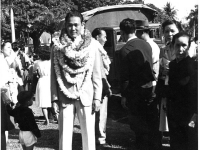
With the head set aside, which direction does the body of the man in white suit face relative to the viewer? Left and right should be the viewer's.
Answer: facing the viewer

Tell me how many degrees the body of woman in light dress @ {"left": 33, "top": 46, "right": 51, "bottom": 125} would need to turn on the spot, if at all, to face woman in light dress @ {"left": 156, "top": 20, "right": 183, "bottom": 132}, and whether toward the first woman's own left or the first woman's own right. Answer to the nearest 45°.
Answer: approximately 135° to the first woman's own right

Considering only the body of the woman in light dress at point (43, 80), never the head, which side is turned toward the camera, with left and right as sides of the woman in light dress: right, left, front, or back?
back

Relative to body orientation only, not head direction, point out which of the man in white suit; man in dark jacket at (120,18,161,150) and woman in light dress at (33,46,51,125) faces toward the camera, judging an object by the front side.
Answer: the man in white suit

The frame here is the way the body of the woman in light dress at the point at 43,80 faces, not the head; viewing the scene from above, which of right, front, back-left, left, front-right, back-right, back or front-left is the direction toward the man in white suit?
back

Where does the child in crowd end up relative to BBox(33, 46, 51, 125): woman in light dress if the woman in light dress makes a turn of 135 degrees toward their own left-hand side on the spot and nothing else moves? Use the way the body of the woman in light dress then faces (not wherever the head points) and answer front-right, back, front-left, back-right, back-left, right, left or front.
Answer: front-left

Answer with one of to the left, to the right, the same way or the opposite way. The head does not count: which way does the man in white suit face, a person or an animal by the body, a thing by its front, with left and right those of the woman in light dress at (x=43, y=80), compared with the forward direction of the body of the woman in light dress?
the opposite way

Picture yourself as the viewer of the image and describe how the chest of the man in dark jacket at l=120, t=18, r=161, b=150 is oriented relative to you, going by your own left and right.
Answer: facing away from the viewer and to the left of the viewer

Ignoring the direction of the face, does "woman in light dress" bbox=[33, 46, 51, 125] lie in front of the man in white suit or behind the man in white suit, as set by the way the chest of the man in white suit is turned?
behind

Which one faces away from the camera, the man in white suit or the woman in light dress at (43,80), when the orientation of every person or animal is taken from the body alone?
the woman in light dress

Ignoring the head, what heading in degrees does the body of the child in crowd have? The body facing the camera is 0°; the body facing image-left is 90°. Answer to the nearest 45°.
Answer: approximately 225°

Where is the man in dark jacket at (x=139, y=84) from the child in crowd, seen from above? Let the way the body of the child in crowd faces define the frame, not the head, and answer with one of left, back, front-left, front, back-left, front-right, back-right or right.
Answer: front-right

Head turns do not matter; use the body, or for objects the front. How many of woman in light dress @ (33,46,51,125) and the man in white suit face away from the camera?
1
